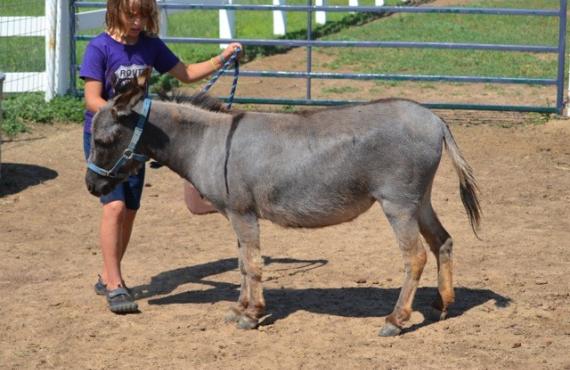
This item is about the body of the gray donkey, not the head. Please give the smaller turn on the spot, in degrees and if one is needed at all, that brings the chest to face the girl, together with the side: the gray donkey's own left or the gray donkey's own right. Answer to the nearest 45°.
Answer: approximately 45° to the gray donkey's own right

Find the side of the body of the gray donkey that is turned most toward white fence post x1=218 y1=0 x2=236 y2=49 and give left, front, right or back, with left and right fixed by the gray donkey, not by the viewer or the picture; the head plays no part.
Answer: right

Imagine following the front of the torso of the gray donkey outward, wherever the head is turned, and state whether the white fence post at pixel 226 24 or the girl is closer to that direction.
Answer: the girl

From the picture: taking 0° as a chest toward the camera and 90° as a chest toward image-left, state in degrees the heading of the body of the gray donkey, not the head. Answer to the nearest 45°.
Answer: approximately 90°

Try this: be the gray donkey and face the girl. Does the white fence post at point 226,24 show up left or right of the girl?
right
